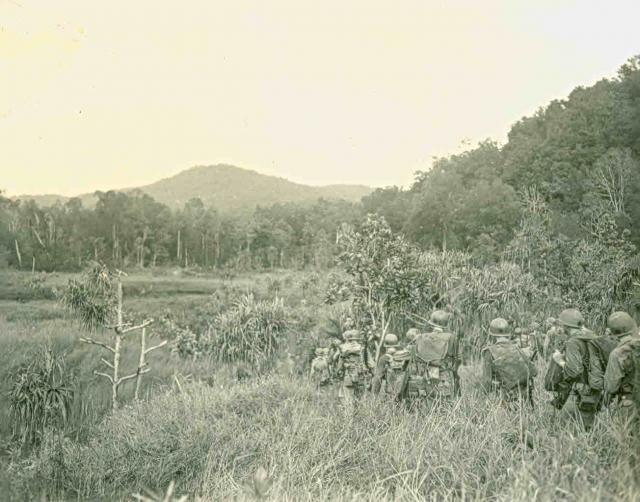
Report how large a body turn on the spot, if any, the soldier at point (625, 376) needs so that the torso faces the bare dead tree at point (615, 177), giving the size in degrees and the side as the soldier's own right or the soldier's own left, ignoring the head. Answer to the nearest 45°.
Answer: approximately 45° to the soldier's own right

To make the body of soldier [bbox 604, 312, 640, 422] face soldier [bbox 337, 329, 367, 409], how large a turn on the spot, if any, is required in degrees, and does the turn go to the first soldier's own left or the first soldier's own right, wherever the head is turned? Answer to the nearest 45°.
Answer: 0° — they already face them

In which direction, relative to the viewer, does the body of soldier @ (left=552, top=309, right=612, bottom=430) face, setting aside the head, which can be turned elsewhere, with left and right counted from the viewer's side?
facing away from the viewer and to the left of the viewer

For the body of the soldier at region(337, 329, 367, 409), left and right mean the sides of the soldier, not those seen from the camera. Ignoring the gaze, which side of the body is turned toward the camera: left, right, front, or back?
back

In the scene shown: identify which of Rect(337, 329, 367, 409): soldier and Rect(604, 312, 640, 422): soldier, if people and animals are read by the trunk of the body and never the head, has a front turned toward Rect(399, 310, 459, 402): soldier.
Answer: Rect(604, 312, 640, 422): soldier

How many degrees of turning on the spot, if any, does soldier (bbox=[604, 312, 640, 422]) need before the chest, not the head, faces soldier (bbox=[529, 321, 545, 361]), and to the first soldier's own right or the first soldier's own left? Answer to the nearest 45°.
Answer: approximately 45° to the first soldier's own right

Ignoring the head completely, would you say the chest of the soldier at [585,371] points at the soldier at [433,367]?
yes

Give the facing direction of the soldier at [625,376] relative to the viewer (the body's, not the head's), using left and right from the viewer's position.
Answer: facing away from the viewer and to the left of the viewer

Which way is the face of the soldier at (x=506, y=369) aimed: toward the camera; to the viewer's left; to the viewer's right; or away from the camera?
away from the camera

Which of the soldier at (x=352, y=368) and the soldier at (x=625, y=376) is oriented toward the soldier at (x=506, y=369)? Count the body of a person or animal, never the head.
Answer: the soldier at (x=625, y=376)
